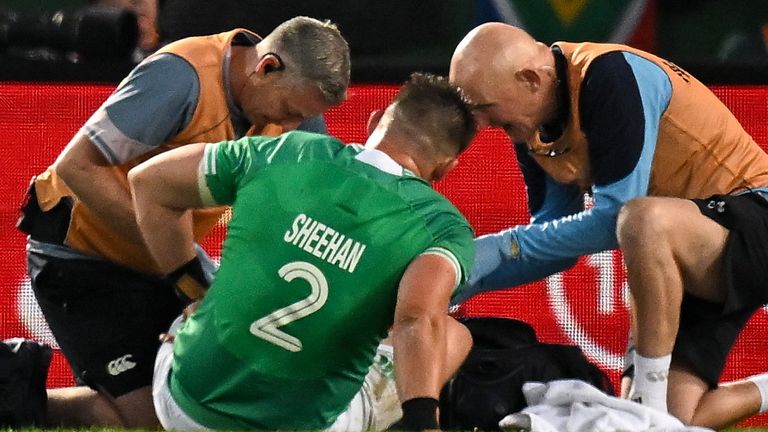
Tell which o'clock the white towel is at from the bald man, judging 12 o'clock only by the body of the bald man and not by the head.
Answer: The white towel is roughly at 9 o'clock from the bald man.

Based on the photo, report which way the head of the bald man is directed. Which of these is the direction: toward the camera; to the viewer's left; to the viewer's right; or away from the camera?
to the viewer's left

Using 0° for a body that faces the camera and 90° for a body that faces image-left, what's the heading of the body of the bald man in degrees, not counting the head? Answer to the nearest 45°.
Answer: approximately 90°
